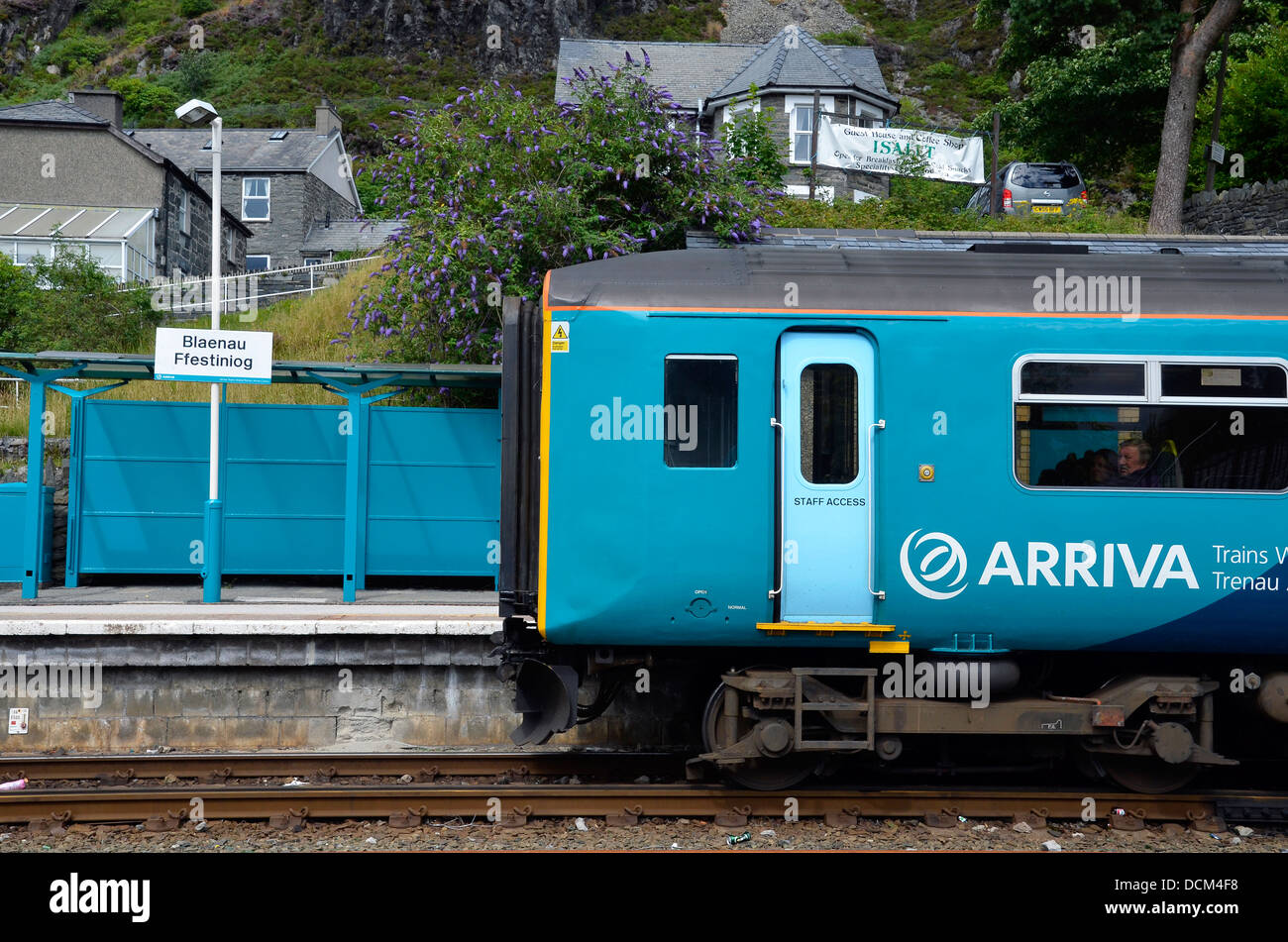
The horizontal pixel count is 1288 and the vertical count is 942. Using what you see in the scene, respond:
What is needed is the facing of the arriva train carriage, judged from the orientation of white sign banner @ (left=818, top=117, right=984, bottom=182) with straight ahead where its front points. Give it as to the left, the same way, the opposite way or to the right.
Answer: to the right

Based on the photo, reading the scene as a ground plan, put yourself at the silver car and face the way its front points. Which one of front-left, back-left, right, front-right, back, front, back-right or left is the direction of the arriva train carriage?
back

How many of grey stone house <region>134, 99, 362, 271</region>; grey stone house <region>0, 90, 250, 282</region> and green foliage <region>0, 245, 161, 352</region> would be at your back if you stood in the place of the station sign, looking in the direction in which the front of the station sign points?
3

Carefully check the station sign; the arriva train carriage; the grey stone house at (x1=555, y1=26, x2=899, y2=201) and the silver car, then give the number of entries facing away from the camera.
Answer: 1

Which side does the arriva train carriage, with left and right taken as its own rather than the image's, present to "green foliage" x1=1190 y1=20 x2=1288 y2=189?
right

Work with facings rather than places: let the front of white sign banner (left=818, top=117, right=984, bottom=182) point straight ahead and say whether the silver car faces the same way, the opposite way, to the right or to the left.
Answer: the opposite way

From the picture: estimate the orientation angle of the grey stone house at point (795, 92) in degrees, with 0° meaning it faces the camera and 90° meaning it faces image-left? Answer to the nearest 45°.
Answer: approximately 0°

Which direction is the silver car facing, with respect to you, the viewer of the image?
facing away from the viewer

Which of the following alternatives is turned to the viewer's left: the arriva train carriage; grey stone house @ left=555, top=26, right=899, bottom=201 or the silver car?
the arriva train carriage

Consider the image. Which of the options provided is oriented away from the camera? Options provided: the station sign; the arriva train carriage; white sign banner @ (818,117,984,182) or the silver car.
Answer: the silver car

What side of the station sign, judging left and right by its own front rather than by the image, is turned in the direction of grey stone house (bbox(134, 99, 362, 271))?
back

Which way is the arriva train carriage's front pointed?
to the viewer's left
